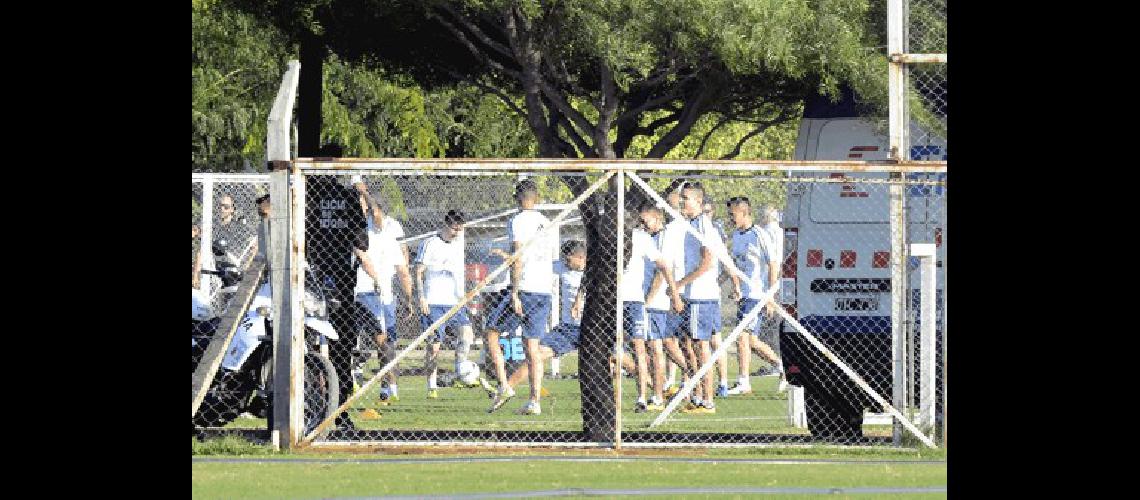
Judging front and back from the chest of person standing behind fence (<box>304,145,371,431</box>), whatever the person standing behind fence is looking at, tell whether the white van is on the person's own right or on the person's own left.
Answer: on the person's own right

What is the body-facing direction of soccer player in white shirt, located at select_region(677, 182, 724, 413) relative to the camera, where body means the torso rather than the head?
to the viewer's left

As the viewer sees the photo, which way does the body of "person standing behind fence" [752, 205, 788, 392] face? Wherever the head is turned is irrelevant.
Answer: to the viewer's left

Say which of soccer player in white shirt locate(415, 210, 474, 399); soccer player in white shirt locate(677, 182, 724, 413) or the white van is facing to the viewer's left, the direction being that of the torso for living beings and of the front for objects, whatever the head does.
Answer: soccer player in white shirt locate(677, 182, 724, 413)

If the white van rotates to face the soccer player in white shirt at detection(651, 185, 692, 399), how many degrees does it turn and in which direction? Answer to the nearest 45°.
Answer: approximately 90° to its left

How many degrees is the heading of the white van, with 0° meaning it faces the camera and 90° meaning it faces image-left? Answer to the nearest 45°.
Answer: approximately 180°

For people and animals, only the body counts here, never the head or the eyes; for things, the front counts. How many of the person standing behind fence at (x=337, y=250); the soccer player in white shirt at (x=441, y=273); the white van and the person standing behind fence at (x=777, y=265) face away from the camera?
2

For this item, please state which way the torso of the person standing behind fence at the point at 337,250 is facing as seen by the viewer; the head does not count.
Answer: away from the camera
